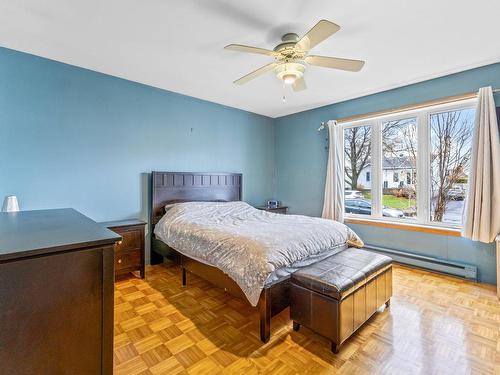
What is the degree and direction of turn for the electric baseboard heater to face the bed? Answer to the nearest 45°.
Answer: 0° — it already faces it

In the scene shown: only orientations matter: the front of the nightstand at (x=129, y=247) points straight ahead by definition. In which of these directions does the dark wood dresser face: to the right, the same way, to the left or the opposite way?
to the left

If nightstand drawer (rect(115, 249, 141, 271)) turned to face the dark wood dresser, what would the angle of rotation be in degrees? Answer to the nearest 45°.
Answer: approximately 45° to its right

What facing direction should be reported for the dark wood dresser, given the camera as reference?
facing away from the viewer and to the right of the viewer

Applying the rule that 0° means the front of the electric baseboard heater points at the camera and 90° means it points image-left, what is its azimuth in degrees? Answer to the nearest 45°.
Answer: approximately 45°

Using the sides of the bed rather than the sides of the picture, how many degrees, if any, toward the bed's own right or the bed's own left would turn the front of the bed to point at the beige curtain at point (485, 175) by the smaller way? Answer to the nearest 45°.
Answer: approximately 45° to the bed's own left

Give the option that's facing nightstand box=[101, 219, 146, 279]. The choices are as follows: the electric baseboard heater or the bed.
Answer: the electric baseboard heater

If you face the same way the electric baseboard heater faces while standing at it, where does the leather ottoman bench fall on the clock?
The leather ottoman bench is roughly at 11 o'clock from the electric baseboard heater.
